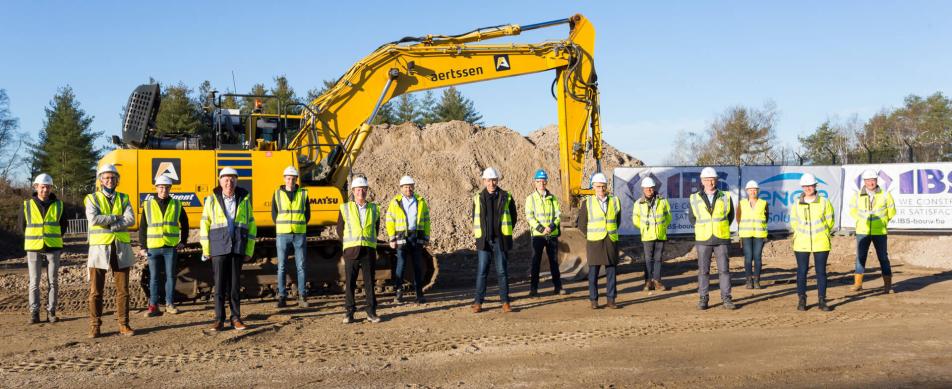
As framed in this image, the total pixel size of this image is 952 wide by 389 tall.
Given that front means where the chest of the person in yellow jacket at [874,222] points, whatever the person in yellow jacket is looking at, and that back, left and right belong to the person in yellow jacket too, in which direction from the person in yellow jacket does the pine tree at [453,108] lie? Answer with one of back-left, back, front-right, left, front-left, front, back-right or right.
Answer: back-right

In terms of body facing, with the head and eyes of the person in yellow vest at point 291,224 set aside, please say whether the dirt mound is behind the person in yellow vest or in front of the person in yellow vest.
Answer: behind

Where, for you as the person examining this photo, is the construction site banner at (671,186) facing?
facing the viewer

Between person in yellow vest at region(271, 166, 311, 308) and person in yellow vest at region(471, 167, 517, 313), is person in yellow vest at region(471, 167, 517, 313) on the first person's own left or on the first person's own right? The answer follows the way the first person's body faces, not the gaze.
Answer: on the first person's own left

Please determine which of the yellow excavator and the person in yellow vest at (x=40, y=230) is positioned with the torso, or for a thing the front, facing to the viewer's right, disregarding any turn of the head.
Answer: the yellow excavator

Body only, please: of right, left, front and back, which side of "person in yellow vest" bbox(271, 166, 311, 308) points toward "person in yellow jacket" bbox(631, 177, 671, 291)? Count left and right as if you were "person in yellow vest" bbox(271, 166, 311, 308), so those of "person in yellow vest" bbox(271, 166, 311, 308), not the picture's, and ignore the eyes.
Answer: left

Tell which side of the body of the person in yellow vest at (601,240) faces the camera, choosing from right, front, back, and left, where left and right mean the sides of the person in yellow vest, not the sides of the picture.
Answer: front

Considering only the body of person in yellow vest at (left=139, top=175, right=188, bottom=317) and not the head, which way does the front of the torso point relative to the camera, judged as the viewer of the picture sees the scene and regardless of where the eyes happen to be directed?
toward the camera

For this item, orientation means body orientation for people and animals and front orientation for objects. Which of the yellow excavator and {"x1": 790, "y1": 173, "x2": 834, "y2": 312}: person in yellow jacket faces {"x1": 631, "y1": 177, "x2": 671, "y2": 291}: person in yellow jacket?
the yellow excavator

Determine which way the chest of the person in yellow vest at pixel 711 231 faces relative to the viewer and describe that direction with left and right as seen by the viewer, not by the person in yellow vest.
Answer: facing the viewer

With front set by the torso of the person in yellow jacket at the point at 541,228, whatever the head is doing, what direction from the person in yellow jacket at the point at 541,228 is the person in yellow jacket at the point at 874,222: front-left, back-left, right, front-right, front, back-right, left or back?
left
